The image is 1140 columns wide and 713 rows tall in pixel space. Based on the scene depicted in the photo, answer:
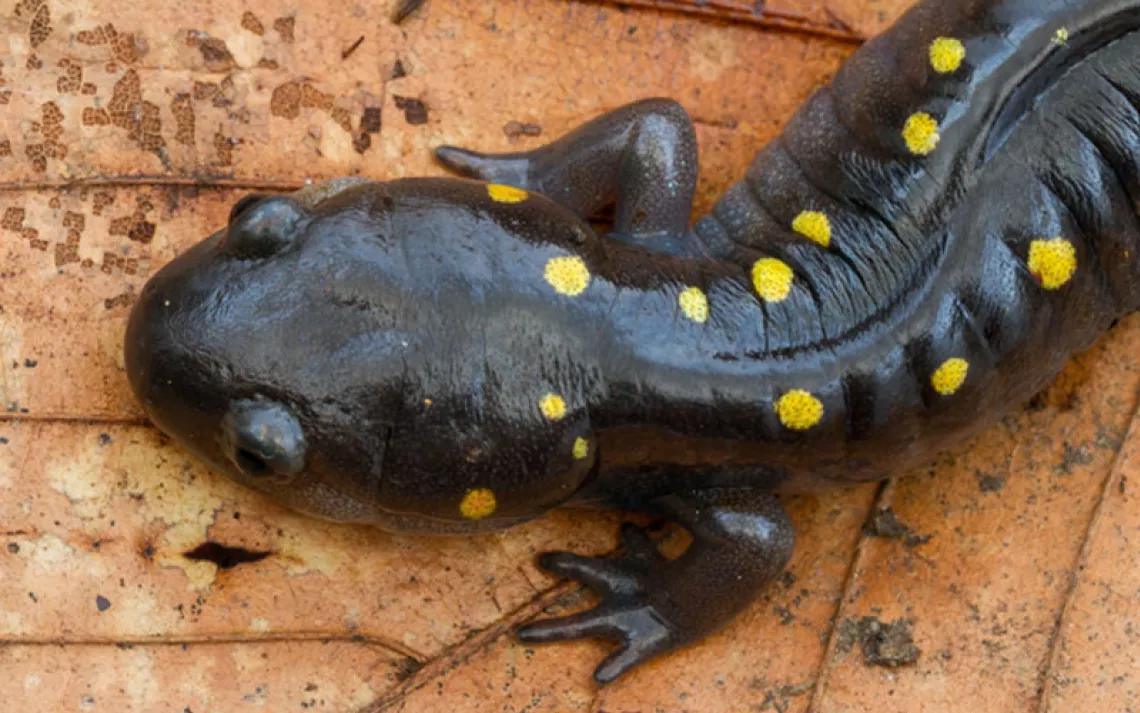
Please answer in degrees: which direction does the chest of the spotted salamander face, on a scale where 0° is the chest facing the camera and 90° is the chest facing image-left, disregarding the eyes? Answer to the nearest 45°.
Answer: approximately 90°
